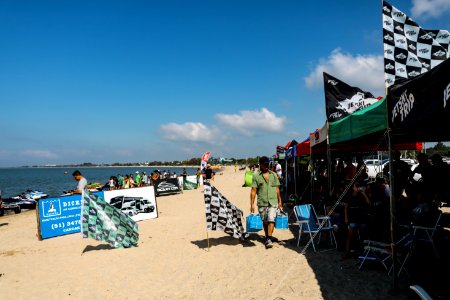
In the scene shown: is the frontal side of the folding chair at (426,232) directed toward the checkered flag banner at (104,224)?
yes

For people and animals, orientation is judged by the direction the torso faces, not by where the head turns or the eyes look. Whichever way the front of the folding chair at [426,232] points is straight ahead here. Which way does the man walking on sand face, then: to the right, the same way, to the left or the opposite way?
to the left

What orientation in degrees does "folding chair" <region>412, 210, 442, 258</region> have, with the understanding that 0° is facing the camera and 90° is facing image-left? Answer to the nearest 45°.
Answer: approximately 90°

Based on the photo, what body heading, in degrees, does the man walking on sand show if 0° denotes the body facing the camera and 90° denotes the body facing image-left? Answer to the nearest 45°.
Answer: approximately 0°

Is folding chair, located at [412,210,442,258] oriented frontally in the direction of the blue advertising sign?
yes

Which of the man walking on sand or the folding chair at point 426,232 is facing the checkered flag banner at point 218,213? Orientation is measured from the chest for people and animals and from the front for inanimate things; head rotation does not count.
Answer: the folding chair
